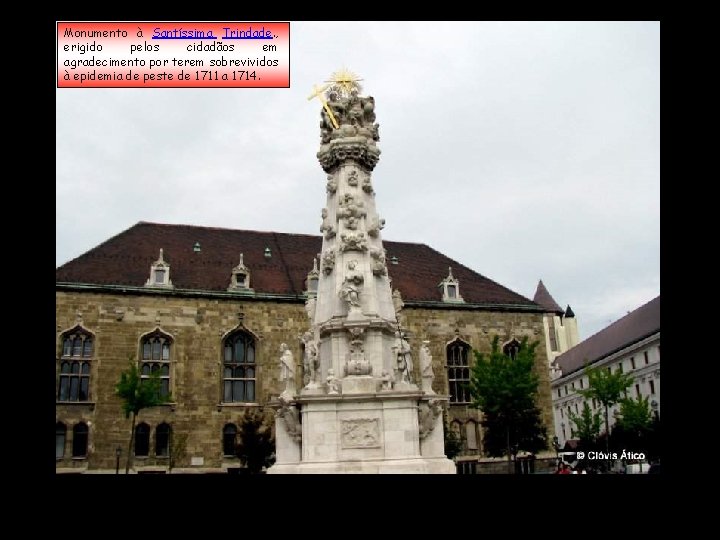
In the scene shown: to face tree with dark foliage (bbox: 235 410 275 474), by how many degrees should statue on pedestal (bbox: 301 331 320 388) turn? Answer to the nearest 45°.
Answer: approximately 135° to its right

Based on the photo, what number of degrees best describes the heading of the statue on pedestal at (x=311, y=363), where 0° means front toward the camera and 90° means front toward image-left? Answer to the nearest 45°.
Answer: approximately 45°

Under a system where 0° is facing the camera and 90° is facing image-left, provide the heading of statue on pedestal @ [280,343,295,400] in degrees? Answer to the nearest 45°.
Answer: approximately 45°

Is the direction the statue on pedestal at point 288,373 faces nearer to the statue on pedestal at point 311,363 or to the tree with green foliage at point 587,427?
the statue on pedestal

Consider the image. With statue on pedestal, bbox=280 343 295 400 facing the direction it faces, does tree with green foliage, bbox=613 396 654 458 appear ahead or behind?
behind

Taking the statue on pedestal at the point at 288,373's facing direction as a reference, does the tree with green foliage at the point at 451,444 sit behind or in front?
behind

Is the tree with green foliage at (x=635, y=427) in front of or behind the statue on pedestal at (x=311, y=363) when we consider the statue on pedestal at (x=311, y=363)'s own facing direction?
behind
